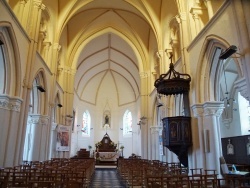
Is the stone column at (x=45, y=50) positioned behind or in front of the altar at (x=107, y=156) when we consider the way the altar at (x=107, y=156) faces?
in front

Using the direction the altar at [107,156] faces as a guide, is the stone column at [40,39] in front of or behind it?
in front

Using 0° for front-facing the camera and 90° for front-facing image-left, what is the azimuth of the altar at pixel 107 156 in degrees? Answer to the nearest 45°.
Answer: approximately 0°

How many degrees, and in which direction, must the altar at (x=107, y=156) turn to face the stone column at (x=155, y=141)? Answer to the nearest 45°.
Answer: approximately 45° to its left

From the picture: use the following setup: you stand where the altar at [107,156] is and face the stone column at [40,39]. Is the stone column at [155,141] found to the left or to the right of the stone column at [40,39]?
left

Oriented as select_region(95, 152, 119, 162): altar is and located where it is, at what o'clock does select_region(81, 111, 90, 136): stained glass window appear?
The stained glass window is roughly at 5 o'clock from the altar.

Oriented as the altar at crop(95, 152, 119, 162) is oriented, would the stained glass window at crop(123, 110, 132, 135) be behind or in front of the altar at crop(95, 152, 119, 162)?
behind

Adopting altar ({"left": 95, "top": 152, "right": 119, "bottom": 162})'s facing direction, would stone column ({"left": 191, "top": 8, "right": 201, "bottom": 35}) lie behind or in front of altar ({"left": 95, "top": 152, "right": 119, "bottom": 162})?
in front

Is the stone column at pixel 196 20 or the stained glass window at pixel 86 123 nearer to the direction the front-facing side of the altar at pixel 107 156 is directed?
the stone column

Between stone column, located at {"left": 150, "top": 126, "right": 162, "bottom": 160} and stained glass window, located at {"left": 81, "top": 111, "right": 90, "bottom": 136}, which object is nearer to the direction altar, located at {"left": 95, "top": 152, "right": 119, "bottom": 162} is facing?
the stone column

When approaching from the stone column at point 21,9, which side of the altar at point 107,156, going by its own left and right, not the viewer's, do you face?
front
